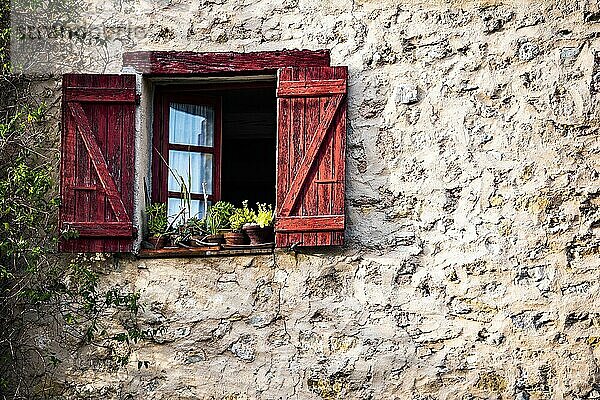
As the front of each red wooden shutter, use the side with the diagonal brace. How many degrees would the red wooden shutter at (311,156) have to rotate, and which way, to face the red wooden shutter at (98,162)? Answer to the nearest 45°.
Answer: approximately 90° to its right

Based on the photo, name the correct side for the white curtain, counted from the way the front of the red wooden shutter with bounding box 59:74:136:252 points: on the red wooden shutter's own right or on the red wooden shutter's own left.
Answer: on the red wooden shutter's own left

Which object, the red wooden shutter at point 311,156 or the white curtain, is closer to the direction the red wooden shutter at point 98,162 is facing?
the red wooden shutter

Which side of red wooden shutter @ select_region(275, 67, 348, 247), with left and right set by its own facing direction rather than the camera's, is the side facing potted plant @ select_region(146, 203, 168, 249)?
right

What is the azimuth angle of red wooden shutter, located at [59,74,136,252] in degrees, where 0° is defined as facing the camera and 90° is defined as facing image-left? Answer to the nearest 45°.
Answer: approximately 0°

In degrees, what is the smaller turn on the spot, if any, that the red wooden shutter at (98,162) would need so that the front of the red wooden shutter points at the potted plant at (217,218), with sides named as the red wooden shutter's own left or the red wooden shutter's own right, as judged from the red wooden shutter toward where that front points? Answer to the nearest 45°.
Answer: approximately 90° to the red wooden shutter's own left

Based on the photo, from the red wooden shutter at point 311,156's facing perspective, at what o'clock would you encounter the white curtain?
The white curtain is roughly at 4 o'clock from the red wooden shutter.

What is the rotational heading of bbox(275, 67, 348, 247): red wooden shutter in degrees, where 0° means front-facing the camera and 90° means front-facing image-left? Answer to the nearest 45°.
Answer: approximately 0°

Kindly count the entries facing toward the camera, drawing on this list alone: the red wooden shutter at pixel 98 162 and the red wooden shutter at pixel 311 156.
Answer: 2

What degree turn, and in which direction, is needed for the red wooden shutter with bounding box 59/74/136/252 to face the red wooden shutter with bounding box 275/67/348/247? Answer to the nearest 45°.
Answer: approximately 90° to its left
